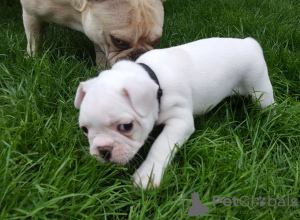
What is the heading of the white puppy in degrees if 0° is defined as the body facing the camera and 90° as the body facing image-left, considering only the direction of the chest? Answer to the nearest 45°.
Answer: approximately 45°

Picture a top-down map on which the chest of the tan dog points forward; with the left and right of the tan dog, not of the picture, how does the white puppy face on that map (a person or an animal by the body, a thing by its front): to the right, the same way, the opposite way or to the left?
to the right

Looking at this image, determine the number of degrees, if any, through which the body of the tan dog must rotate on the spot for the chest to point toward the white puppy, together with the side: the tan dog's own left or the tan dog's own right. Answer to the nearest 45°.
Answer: approximately 45° to the tan dog's own right

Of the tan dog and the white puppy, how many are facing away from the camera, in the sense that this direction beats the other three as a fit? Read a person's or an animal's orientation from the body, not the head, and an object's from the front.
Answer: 0

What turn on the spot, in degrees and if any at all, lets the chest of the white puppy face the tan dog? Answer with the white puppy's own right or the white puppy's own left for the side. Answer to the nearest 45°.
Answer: approximately 90° to the white puppy's own right

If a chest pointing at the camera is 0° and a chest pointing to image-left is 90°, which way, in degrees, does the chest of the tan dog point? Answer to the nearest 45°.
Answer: approximately 315°
